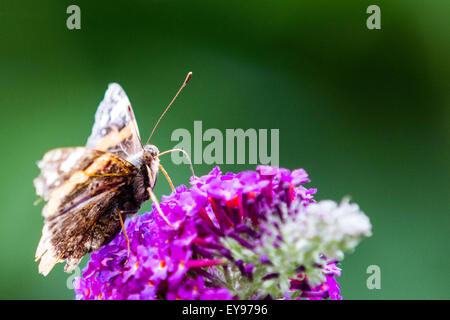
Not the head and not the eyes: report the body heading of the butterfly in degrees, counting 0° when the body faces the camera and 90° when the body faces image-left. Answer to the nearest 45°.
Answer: approximately 270°
